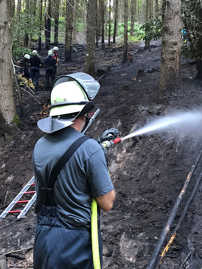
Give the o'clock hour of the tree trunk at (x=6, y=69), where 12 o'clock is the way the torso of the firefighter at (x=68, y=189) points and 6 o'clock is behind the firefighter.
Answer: The tree trunk is roughly at 10 o'clock from the firefighter.

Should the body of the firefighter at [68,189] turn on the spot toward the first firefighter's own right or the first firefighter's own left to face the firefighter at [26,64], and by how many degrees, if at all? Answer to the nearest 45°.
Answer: approximately 45° to the first firefighter's own left

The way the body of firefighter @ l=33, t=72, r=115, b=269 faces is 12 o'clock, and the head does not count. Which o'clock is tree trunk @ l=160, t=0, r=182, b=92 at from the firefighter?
The tree trunk is roughly at 11 o'clock from the firefighter.

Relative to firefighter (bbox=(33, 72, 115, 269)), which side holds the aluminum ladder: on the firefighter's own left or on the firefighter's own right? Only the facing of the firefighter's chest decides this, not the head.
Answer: on the firefighter's own left

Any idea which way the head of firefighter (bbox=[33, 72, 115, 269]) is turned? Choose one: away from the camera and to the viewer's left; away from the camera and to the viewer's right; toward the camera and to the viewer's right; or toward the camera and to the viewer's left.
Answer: away from the camera and to the viewer's right

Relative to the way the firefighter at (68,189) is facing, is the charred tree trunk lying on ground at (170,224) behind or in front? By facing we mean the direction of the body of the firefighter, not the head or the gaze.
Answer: in front

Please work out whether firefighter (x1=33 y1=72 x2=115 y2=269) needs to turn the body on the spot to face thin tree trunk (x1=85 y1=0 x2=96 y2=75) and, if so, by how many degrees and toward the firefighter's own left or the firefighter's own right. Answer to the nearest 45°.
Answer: approximately 45° to the firefighter's own left

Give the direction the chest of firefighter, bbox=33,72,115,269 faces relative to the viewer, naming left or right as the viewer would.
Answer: facing away from the viewer and to the right of the viewer

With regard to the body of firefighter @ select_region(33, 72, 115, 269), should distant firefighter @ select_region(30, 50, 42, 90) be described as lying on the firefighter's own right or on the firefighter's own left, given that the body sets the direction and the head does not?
on the firefighter's own left
